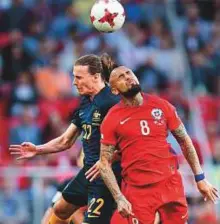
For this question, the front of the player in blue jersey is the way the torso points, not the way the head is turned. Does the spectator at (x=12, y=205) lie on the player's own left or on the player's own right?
on the player's own right

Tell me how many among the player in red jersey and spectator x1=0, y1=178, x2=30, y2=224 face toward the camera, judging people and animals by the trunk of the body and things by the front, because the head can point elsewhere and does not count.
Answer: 2

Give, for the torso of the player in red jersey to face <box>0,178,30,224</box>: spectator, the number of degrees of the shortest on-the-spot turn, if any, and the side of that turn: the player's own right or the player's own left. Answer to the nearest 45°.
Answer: approximately 135° to the player's own right

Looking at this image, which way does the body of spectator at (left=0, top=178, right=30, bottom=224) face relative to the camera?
toward the camera

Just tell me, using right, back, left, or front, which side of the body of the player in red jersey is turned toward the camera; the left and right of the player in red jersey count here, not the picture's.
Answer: front

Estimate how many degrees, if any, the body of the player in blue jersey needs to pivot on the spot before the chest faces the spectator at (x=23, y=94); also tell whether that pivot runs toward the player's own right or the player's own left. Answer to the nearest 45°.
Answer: approximately 135° to the player's own right

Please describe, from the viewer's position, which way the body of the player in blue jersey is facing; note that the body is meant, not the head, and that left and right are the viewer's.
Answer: facing the viewer and to the left of the viewer

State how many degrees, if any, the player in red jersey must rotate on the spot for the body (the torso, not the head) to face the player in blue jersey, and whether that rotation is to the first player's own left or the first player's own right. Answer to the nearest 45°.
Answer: approximately 135° to the first player's own right

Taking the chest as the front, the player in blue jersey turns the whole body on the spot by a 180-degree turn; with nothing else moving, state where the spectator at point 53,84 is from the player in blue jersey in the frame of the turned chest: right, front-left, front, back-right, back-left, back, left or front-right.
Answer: front-left
